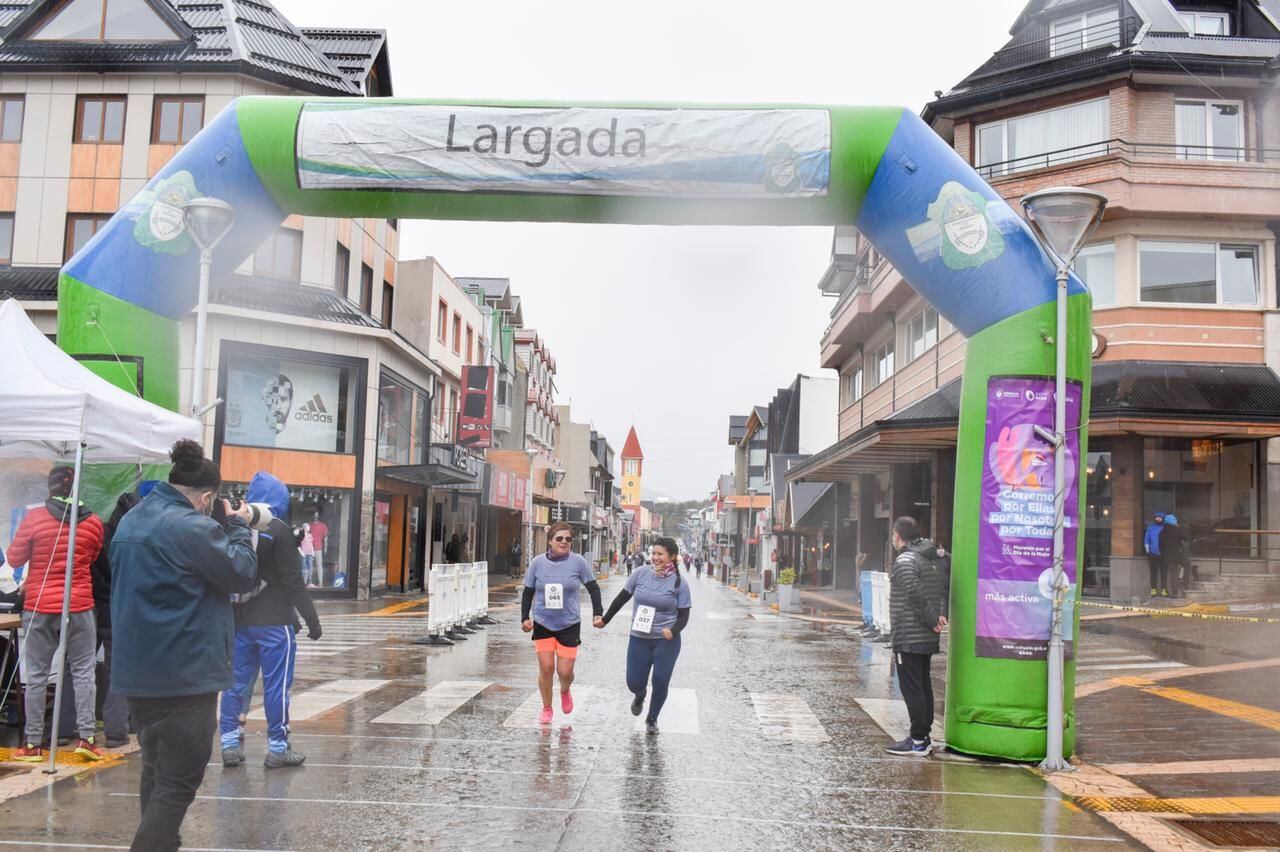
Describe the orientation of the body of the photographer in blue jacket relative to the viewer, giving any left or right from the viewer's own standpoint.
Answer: facing away from the viewer and to the right of the viewer

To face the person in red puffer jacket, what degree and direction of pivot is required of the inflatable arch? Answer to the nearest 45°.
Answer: approximately 90° to its right

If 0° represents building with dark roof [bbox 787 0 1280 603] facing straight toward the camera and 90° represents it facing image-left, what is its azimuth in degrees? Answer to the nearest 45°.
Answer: approximately 45°

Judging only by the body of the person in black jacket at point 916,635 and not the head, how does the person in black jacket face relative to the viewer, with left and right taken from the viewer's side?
facing to the left of the viewer

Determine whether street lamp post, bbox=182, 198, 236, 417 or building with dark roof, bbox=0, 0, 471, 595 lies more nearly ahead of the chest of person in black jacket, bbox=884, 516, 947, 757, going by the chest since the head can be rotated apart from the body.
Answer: the street lamp post
